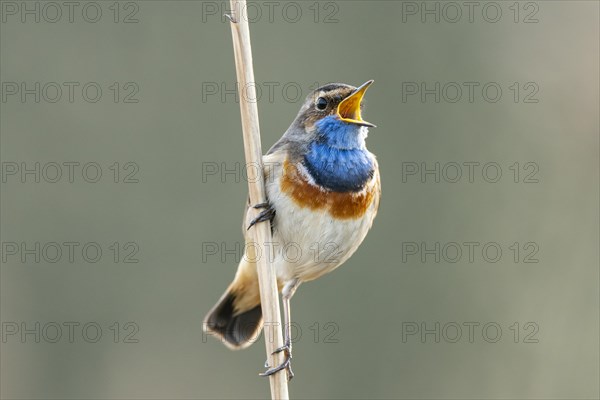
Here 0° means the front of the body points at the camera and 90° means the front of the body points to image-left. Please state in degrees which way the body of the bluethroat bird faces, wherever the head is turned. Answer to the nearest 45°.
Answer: approximately 315°
